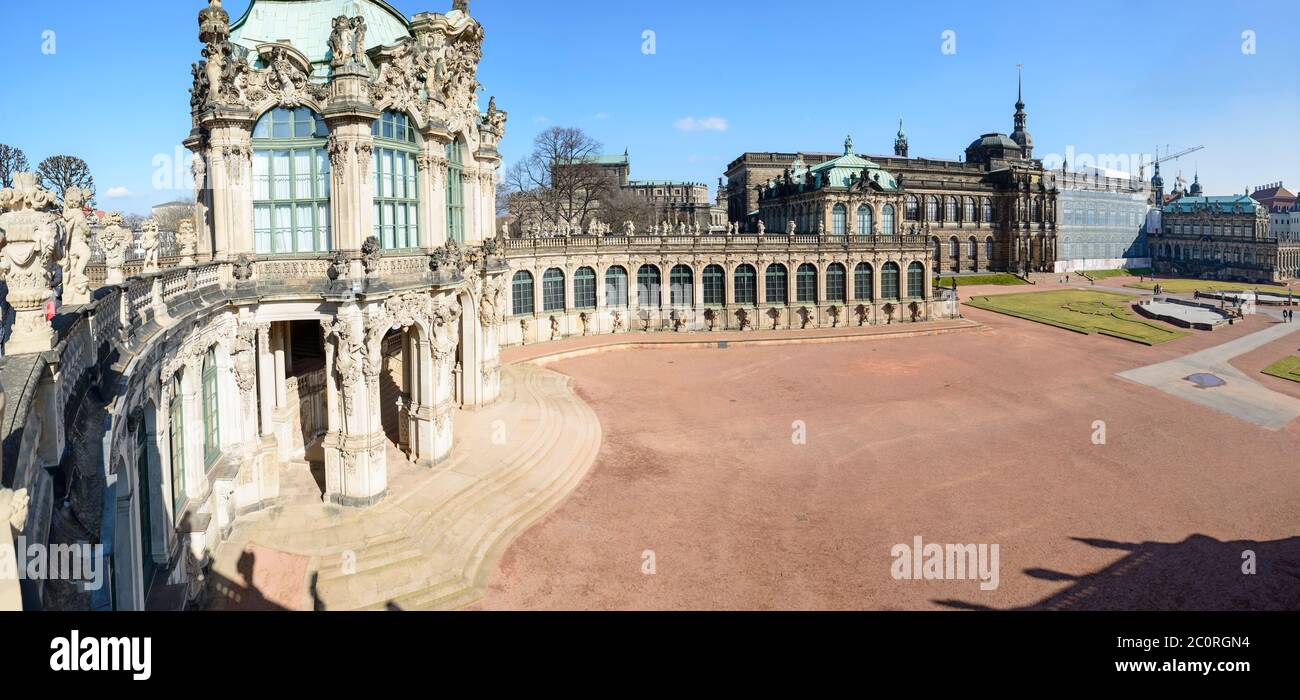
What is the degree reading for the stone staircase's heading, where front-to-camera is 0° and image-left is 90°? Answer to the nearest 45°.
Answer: approximately 315°

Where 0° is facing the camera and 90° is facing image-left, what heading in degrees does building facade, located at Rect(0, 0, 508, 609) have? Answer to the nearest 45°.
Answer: approximately 315°
